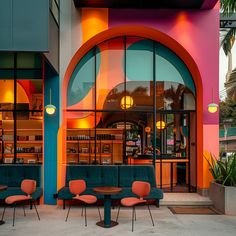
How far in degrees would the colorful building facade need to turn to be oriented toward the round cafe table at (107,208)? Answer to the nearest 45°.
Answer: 0° — it already faces it

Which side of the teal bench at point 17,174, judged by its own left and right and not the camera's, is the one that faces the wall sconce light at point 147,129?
left

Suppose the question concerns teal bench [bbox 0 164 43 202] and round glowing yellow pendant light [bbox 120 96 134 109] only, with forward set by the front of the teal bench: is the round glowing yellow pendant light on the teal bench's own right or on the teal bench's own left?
on the teal bench's own left

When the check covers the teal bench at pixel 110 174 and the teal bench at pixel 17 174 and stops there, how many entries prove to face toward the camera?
2

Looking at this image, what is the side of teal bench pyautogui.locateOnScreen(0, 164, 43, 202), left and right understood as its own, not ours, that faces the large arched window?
left

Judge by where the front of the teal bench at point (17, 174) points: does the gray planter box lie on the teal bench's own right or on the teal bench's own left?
on the teal bench's own left
